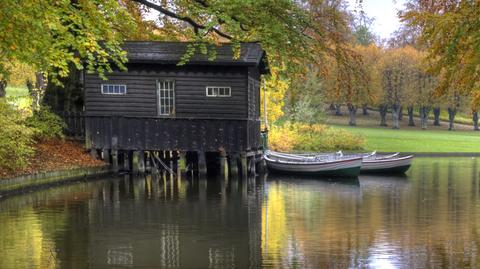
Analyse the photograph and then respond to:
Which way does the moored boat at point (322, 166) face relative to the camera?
to the viewer's right

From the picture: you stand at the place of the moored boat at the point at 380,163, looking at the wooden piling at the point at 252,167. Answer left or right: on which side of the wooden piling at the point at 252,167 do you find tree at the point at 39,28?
left

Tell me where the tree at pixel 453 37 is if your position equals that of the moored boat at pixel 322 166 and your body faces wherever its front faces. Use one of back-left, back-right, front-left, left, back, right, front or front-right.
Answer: right

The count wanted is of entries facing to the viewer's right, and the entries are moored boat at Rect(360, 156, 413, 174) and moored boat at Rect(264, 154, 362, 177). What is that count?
2

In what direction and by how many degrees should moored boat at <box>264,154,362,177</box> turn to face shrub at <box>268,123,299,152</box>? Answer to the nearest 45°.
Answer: approximately 90° to its left

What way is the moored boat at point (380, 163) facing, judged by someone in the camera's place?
facing to the right of the viewer

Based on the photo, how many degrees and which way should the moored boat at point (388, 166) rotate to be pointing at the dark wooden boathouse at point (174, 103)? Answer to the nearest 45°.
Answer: approximately 135° to its right

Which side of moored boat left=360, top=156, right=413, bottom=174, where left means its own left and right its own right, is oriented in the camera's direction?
right
